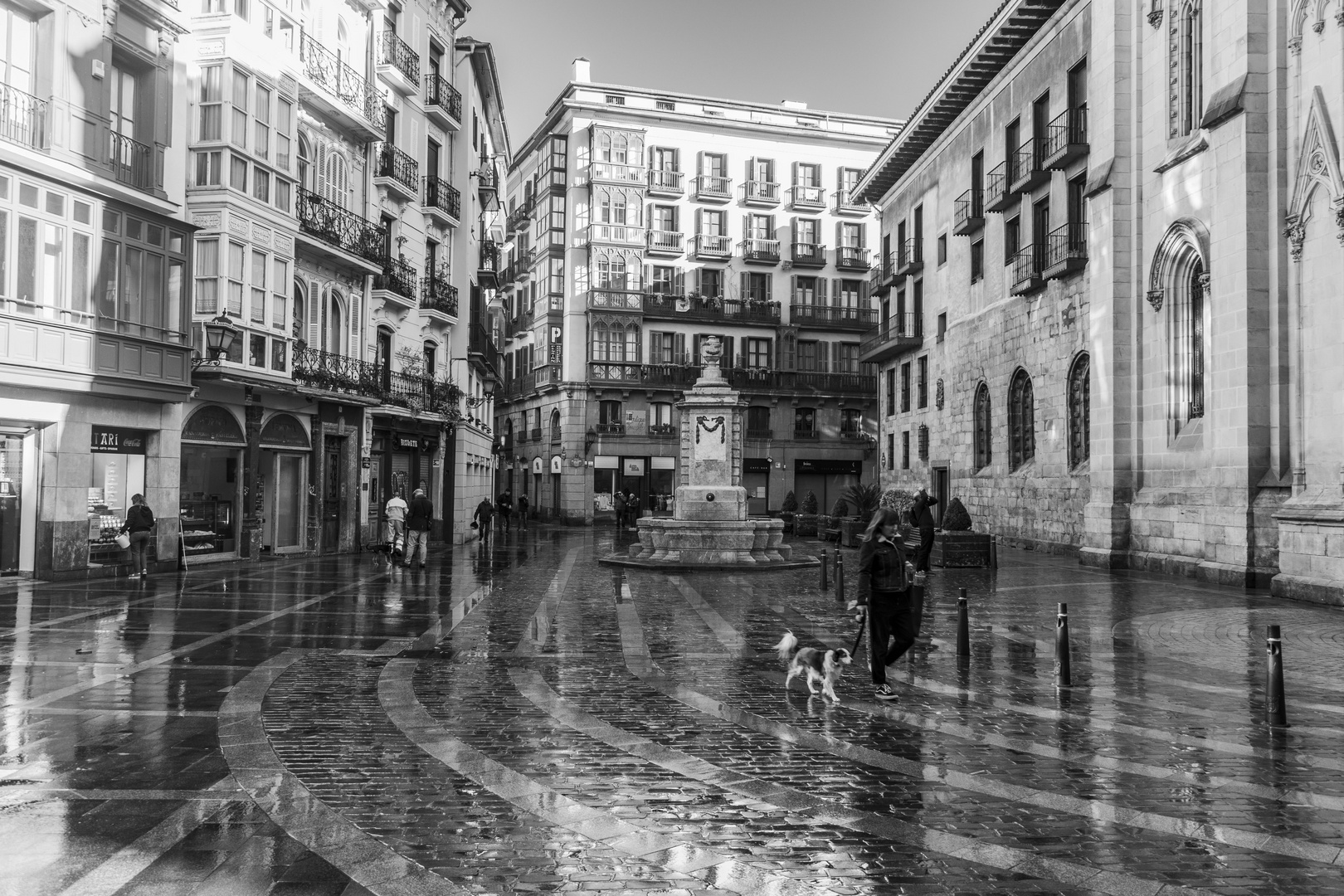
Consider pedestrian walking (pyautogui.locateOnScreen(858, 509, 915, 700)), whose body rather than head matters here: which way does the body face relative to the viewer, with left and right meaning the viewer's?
facing the viewer and to the right of the viewer

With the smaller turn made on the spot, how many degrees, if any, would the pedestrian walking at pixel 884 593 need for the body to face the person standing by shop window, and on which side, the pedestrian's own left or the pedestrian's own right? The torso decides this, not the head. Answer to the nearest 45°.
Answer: approximately 180°

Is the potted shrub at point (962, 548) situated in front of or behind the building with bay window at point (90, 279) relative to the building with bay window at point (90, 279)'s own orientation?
in front

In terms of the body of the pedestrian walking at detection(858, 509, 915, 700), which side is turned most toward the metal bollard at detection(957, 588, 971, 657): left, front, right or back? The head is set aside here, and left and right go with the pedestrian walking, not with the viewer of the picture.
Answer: left

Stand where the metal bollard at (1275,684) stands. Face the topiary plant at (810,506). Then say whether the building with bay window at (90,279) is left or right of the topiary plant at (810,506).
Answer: left

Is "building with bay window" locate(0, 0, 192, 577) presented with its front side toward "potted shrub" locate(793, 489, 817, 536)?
no

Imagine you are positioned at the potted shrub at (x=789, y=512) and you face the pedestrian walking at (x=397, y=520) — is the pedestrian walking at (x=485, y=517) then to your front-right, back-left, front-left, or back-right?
front-right

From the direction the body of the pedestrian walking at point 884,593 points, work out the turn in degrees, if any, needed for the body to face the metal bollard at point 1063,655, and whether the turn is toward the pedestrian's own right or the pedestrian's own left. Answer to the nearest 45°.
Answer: approximately 45° to the pedestrian's own left

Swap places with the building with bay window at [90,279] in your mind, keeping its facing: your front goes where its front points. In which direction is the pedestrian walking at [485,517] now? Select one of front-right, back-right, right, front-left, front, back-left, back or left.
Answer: left

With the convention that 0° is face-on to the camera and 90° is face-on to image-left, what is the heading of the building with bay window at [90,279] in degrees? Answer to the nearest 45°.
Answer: approximately 315°

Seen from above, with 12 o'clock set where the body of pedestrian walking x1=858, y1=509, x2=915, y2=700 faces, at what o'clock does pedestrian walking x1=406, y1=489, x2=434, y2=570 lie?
pedestrian walking x1=406, y1=489, x2=434, y2=570 is roughly at 6 o'clock from pedestrian walking x1=858, y1=509, x2=915, y2=700.

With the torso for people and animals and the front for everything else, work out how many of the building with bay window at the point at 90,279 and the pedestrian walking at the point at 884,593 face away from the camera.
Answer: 0

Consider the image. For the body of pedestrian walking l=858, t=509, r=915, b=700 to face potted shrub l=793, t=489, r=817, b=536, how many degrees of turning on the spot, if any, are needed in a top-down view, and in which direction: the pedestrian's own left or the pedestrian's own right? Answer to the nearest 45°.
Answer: approximately 135° to the pedestrian's own left

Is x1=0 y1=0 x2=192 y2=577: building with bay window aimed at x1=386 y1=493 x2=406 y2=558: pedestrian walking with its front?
no
